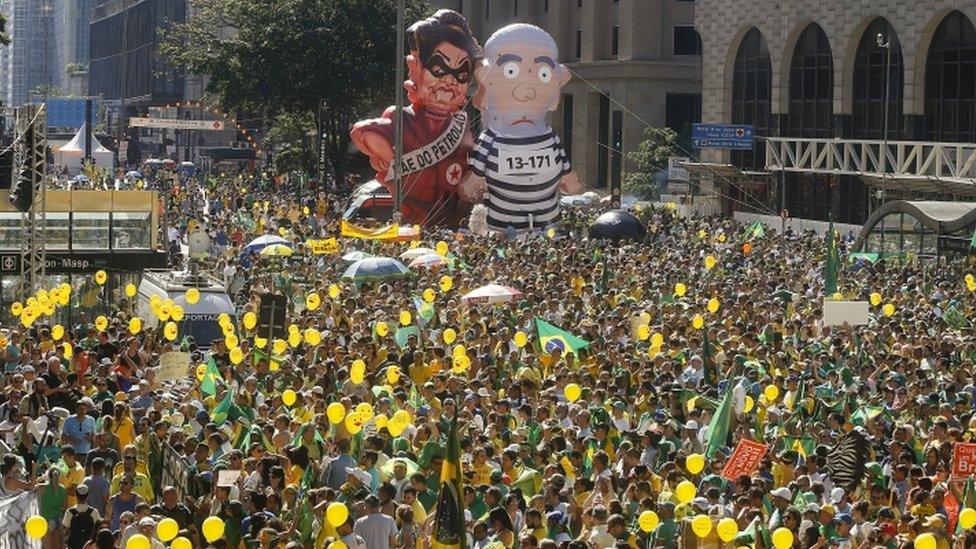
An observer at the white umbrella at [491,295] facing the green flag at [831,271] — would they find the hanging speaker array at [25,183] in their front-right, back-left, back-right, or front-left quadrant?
back-left

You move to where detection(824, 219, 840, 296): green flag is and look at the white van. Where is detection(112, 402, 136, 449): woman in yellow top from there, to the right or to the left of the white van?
left

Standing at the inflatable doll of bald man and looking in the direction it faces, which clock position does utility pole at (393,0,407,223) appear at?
The utility pole is roughly at 3 o'clock from the inflatable doll of bald man.

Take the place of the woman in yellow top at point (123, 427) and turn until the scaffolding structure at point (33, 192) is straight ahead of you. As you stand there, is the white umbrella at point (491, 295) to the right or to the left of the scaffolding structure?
right

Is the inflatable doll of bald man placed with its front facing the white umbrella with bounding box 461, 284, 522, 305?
yes

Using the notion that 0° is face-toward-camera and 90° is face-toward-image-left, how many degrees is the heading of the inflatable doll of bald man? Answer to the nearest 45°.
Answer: approximately 0°

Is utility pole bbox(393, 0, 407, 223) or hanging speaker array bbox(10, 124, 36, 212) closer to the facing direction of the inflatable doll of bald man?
the hanging speaker array

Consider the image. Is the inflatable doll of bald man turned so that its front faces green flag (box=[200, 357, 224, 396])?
yes
